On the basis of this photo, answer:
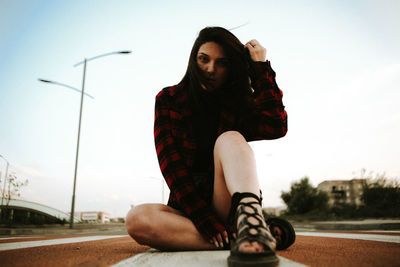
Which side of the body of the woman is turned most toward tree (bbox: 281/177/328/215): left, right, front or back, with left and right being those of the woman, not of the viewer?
back

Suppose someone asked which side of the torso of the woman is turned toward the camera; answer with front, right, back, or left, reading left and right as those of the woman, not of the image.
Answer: front

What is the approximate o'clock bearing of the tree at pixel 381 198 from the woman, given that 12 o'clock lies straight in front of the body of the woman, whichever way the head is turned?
The tree is roughly at 7 o'clock from the woman.

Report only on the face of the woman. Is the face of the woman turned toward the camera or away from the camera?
toward the camera
